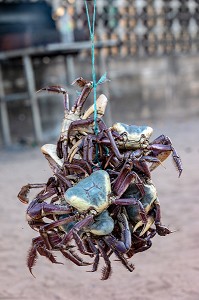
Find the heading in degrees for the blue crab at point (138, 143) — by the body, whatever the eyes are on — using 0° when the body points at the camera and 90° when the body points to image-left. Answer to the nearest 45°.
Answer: approximately 0°

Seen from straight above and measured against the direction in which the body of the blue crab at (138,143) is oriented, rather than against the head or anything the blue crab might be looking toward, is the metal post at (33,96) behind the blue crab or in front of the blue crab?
behind

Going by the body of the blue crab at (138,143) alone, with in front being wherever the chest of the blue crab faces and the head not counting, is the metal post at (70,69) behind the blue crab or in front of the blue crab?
behind

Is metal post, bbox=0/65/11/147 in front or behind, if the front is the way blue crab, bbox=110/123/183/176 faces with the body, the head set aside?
behind
